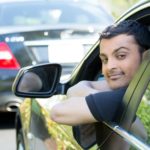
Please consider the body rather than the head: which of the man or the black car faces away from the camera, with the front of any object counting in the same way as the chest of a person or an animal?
the black car

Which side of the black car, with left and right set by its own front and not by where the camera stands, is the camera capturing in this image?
back

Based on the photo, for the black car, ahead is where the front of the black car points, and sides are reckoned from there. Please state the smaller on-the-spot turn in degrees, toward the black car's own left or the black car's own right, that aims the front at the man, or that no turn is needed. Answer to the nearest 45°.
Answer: approximately 180°

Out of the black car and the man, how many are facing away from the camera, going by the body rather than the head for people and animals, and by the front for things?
1

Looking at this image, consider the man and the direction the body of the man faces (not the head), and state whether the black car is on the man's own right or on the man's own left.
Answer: on the man's own right

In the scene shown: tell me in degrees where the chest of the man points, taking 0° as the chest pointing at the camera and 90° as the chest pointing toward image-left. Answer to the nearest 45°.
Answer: approximately 45°
